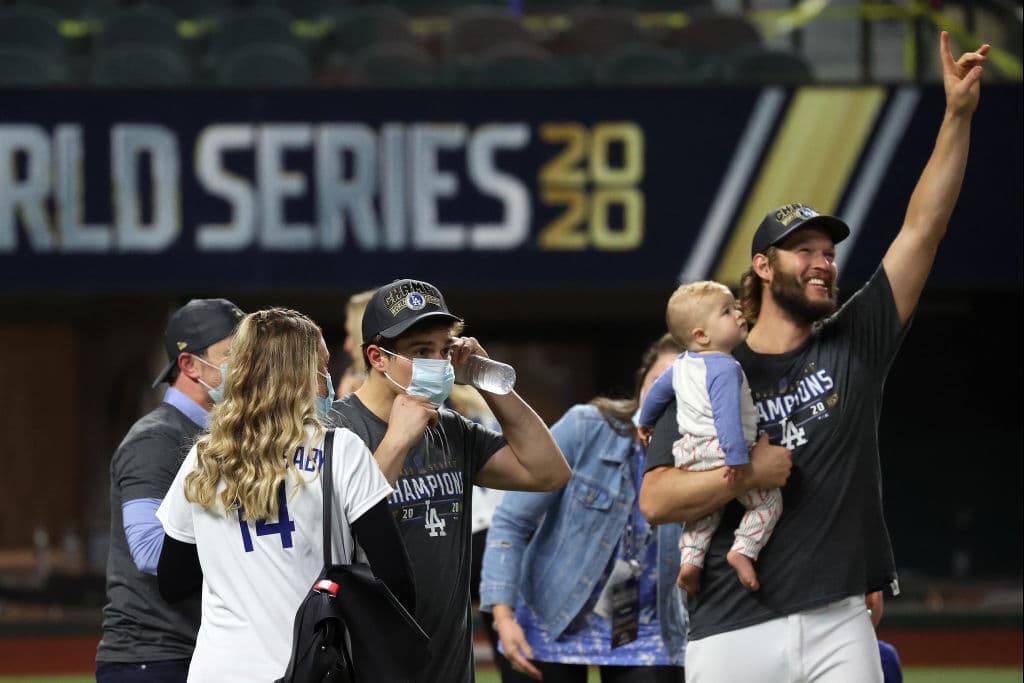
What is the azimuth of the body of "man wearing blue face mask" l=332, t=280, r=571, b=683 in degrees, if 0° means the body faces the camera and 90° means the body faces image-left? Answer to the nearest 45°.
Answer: approximately 315°

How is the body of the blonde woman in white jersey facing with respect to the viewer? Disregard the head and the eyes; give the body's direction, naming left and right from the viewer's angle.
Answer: facing away from the viewer and to the right of the viewer

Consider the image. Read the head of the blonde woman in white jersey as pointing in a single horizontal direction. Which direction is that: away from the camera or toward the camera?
away from the camera

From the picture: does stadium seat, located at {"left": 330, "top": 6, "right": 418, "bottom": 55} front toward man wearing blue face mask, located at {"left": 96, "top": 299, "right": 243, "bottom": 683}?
yes

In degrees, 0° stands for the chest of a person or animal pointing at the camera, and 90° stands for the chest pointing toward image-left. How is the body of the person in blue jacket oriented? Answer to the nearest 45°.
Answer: approximately 315°

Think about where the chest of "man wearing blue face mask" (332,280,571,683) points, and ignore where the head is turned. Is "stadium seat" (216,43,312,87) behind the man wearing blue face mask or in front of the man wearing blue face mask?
behind

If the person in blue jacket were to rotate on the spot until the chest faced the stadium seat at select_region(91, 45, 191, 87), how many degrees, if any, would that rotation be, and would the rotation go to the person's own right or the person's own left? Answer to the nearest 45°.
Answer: approximately 180°

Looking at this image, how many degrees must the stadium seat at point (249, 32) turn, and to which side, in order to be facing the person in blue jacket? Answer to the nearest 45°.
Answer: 0° — it already faces them

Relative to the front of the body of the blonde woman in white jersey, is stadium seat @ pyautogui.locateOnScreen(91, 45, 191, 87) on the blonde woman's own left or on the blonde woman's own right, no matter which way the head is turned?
on the blonde woman's own left

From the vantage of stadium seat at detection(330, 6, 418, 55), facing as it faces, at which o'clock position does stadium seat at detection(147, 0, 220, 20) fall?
stadium seat at detection(147, 0, 220, 20) is roughly at 4 o'clock from stadium seat at detection(330, 6, 418, 55).

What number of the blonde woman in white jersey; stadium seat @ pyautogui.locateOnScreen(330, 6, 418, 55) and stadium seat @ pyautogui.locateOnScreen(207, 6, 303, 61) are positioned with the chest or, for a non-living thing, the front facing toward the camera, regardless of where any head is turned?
2
